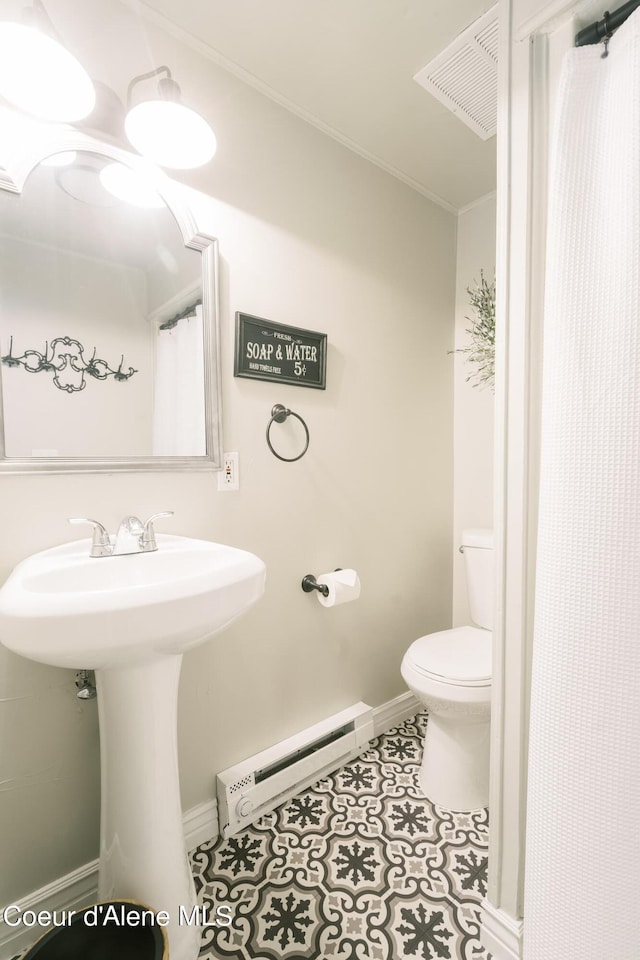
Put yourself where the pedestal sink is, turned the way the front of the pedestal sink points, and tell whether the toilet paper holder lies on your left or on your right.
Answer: on your left

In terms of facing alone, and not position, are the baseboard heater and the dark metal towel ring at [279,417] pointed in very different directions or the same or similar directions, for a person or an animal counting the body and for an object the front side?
same or similar directions

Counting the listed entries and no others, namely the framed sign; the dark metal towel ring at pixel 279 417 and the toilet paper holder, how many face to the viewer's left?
0

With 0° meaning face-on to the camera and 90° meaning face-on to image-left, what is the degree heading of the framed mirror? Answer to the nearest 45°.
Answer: approximately 315°

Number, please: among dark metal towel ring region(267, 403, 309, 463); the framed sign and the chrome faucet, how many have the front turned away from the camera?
0

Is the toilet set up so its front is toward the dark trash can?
yes

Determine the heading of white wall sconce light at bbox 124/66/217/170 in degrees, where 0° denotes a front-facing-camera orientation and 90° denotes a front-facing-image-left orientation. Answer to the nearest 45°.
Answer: approximately 315°
